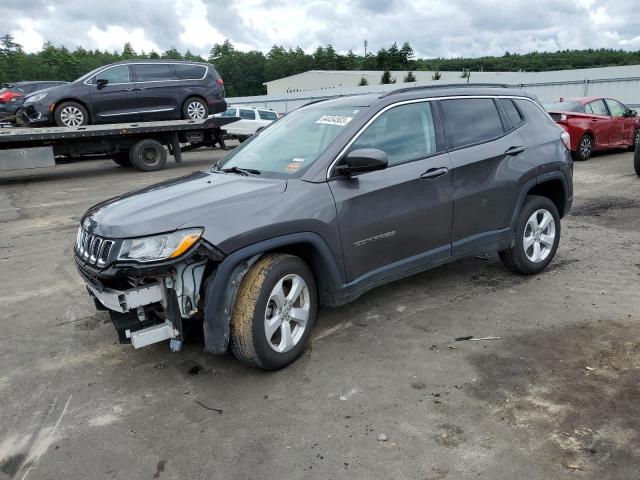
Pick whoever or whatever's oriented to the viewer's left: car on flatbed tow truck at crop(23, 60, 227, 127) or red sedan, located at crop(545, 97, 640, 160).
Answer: the car on flatbed tow truck

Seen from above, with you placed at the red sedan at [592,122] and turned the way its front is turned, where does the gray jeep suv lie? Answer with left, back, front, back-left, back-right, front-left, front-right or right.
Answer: back-right

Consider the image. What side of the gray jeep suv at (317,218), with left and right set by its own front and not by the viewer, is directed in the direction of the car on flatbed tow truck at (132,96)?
right

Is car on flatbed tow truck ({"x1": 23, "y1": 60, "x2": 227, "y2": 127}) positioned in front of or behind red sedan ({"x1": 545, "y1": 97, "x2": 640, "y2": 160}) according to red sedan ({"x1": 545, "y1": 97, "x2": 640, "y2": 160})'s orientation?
behind

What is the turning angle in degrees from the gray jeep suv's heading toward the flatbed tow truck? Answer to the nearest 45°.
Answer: approximately 90° to its right

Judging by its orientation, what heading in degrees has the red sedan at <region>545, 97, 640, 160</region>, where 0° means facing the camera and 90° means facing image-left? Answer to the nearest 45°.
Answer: approximately 225°

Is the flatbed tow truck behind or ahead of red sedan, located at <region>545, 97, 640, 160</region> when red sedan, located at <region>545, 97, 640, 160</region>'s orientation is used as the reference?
behind

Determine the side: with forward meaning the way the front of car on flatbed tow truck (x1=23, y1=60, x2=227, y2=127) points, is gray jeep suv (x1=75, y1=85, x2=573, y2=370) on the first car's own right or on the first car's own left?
on the first car's own left

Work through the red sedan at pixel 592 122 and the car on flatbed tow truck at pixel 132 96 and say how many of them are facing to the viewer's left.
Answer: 1

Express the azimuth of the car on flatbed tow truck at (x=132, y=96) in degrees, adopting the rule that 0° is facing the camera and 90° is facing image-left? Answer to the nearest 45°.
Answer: approximately 90°
